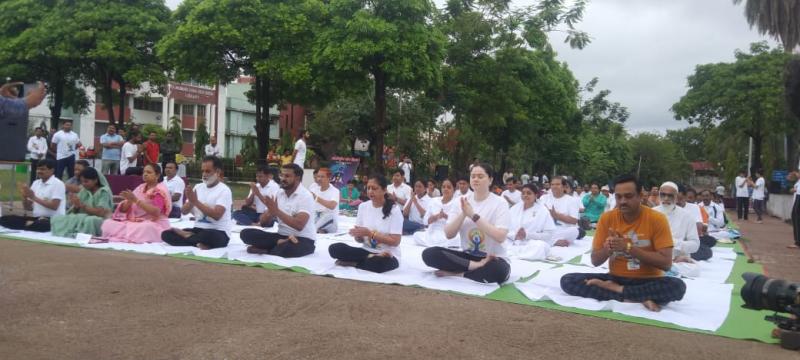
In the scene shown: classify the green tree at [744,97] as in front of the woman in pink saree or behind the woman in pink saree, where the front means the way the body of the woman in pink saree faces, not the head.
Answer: behind

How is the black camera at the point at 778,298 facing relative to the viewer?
to the viewer's left

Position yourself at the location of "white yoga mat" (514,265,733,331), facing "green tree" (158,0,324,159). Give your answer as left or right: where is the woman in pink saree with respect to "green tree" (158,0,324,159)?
left

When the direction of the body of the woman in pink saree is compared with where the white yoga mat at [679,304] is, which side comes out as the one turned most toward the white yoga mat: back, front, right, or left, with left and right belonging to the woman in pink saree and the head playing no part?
left

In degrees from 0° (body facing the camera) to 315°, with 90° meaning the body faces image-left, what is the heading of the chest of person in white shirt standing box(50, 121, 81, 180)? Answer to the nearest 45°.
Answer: approximately 0°

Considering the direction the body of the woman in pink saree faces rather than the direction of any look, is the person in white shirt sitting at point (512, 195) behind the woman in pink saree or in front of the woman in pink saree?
behind

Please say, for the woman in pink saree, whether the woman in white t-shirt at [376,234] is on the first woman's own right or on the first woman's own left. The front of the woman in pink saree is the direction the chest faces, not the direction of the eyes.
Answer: on the first woman's own left

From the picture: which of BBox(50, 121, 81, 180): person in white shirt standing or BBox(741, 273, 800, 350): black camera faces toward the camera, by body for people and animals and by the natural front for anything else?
the person in white shirt standing

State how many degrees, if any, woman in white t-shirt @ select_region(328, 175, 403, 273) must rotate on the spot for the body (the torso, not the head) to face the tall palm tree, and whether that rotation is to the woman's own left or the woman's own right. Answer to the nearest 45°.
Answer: approximately 180°

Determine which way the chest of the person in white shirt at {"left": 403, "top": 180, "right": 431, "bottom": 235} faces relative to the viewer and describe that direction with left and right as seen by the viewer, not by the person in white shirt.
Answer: facing the viewer and to the left of the viewer

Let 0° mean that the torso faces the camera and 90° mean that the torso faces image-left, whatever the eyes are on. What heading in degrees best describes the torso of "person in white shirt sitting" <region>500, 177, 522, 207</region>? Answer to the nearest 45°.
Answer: approximately 45°

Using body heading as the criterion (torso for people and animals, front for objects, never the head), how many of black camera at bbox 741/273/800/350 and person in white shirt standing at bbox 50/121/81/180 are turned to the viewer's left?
1
